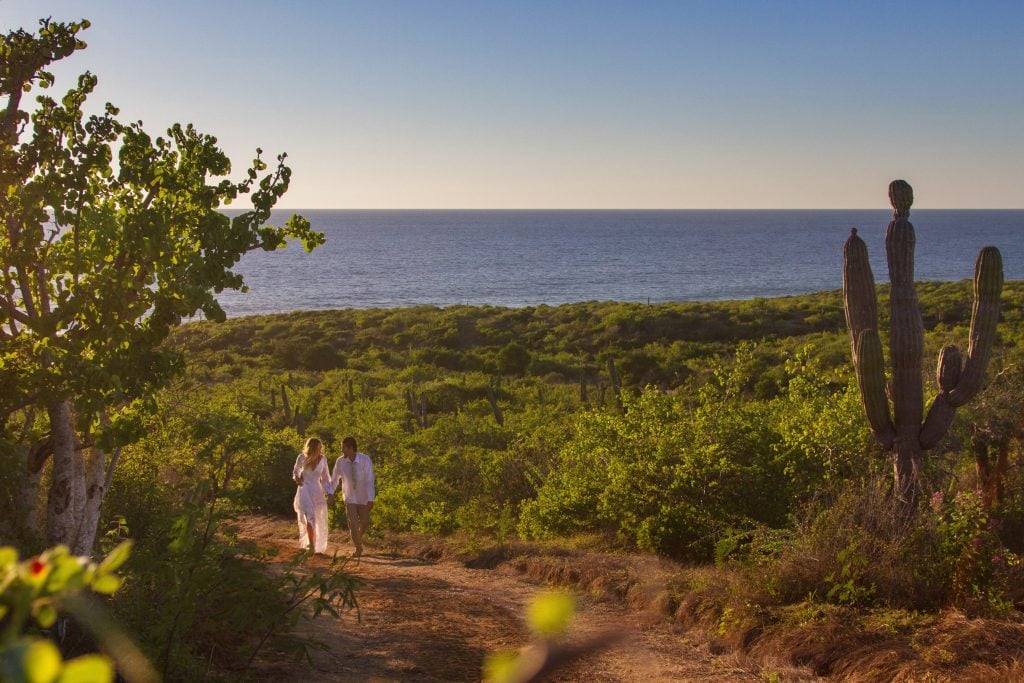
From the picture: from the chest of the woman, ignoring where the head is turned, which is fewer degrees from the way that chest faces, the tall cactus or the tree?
the tree

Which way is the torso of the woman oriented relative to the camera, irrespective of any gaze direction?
toward the camera

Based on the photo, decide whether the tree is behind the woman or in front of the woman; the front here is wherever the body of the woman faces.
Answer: in front

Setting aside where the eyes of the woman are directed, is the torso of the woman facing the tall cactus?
no
